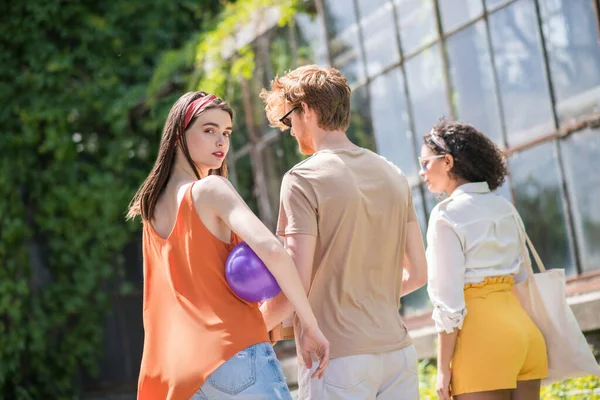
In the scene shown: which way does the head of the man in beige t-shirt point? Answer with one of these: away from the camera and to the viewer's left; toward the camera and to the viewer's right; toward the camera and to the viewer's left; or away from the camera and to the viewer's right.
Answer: away from the camera and to the viewer's left

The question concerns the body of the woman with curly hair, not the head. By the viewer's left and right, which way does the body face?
facing away from the viewer and to the left of the viewer

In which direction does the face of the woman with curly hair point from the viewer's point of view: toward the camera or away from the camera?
away from the camera

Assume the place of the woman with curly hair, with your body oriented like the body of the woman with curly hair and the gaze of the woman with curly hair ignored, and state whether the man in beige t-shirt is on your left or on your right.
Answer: on your left
